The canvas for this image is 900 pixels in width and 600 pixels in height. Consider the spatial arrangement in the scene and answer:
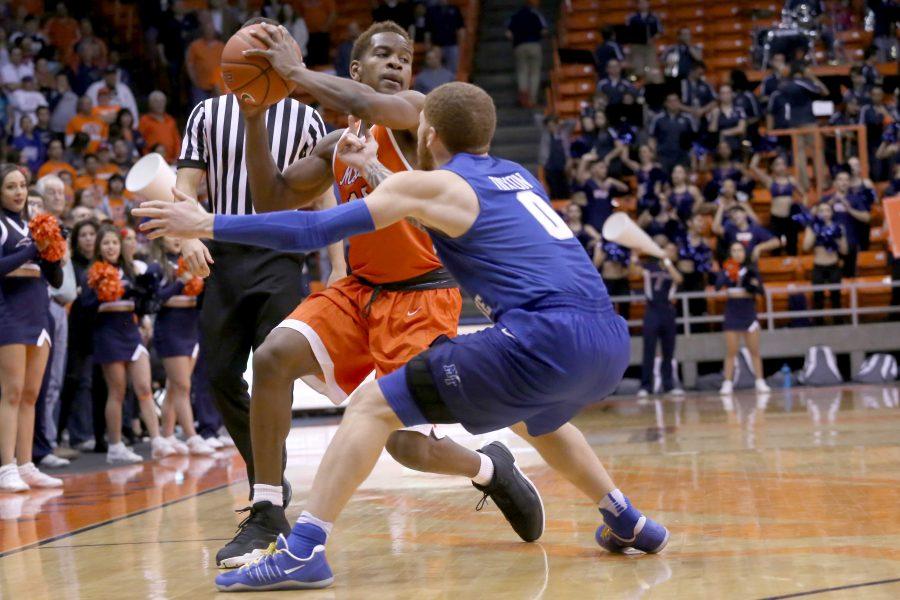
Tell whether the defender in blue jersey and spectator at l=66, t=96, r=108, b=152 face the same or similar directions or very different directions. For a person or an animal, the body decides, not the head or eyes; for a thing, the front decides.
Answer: very different directions

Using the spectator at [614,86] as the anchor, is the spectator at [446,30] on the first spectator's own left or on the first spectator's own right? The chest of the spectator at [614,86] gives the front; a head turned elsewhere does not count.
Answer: on the first spectator's own right

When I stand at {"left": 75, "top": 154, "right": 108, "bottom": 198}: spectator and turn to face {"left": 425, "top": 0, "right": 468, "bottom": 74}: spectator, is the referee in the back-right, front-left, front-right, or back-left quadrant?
back-right

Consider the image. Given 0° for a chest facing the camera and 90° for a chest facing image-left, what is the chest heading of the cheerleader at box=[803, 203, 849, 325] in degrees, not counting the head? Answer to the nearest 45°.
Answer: approximately 0°

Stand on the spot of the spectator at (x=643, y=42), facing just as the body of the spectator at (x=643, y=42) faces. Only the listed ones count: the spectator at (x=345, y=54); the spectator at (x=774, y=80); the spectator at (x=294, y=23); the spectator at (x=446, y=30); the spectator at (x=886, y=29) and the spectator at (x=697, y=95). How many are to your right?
3

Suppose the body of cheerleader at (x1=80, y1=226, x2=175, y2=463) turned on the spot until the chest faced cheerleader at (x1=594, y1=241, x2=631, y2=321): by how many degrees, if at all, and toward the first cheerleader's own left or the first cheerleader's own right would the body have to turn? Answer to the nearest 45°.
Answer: approximately 90° to the first cheerleader's own left

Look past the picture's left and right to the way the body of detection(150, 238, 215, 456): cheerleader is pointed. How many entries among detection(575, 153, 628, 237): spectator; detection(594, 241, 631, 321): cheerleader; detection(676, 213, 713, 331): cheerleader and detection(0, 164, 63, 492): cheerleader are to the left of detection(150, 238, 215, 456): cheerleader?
3

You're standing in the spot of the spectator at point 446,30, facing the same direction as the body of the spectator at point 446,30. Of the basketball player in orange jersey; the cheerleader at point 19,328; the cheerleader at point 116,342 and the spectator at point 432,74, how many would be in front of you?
4

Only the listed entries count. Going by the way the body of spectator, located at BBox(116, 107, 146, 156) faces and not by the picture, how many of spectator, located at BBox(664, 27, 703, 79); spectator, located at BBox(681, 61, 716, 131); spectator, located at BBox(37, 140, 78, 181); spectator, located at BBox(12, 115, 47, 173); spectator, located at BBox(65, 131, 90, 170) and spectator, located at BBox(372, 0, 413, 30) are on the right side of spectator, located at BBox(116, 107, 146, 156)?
3

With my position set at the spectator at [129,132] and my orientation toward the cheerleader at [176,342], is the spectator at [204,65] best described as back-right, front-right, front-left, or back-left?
back-left
